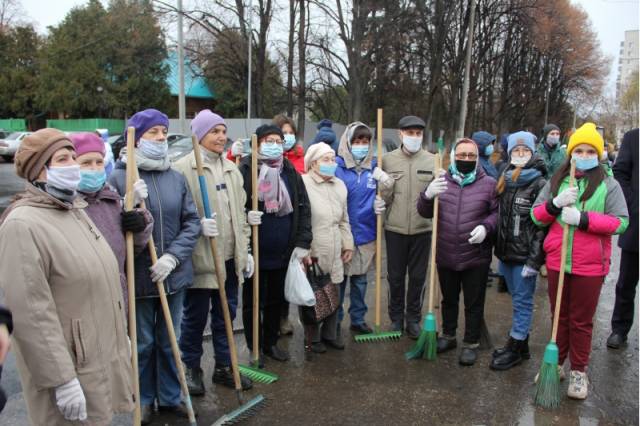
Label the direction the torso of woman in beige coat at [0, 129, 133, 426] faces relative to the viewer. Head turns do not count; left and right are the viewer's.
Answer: facing the viewer and to the right of the viewer

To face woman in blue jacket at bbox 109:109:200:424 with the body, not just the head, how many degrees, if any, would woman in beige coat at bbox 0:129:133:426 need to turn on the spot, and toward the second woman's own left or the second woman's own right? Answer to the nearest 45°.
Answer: approximately 90° to the second woman's own left

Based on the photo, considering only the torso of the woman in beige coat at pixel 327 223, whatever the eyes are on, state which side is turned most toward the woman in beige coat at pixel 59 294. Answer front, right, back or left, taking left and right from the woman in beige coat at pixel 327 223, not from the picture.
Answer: right

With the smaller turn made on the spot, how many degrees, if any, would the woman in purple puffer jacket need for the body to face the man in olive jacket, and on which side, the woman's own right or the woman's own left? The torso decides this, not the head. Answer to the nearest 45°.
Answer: approximately 135° to the woman's own right

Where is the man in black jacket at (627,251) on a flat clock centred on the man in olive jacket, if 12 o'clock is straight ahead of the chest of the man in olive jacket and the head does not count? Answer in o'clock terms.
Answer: The man in black jacket is roughly at 9 o'clock from the man in olive jacket.

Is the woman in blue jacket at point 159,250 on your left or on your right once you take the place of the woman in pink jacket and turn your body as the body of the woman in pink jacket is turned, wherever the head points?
on your right

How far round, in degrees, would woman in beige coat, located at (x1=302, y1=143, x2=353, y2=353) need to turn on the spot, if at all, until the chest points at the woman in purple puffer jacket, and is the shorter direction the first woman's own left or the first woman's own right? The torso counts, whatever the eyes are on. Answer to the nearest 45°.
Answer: approximately 45° to the first woman's own left

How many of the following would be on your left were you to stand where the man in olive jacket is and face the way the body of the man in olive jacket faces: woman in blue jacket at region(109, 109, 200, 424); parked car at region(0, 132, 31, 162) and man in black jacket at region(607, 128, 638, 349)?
1

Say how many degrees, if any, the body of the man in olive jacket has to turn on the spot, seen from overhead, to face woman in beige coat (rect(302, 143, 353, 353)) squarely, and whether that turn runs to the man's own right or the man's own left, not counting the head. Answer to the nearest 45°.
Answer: approximately 45° to the man's own right

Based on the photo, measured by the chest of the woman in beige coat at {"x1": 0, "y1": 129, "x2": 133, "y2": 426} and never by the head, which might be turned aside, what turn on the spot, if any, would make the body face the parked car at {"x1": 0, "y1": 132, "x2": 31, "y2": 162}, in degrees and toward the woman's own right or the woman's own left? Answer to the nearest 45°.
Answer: approximately 135° to the woman's own left

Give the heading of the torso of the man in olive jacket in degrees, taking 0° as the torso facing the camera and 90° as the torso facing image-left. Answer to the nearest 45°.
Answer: approximately 0°

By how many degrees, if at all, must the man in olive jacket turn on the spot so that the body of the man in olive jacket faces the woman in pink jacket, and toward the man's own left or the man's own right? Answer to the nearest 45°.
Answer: approximately 45° to the man's own left

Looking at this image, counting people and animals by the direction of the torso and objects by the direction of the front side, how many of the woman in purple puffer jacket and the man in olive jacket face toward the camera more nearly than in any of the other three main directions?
2

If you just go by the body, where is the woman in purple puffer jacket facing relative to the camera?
toward the camera

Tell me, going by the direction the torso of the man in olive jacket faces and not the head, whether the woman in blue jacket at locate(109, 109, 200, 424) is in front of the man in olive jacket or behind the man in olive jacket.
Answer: in front
